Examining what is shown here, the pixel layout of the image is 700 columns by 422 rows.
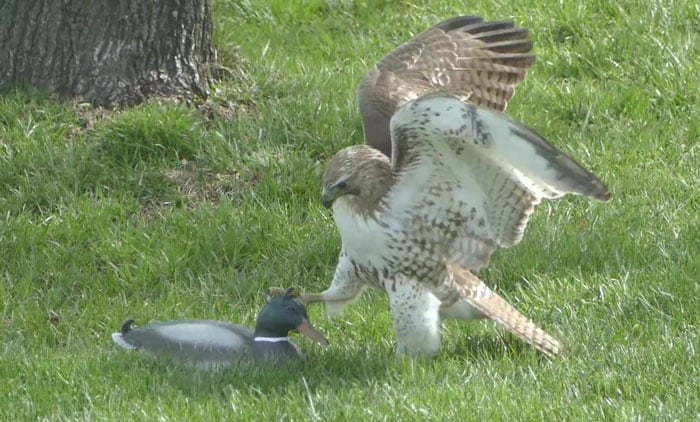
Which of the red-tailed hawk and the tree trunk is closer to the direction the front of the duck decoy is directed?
the red-tailed hawk

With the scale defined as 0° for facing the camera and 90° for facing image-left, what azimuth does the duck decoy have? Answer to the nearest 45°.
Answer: approximately 270°

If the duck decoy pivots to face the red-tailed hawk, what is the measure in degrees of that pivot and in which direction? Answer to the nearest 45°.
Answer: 0° — it already faces it

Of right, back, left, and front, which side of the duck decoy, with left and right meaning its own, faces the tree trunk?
left
